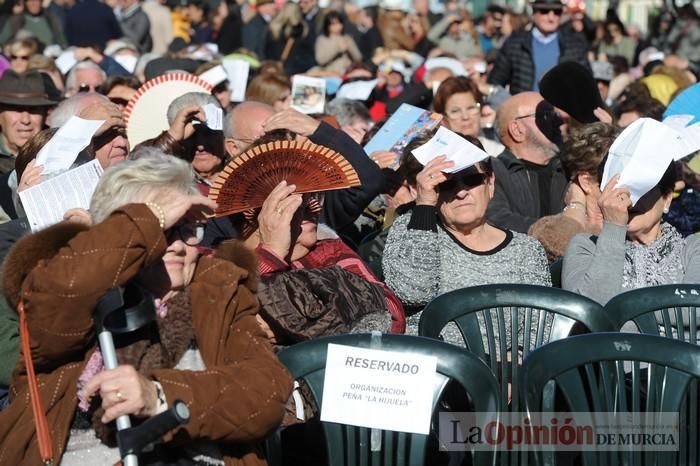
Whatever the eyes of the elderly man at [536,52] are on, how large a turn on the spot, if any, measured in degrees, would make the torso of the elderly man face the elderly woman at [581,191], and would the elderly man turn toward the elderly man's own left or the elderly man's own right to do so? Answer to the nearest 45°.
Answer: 0° — they already face them

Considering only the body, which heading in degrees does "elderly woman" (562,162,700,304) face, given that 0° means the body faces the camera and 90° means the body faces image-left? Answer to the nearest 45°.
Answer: approximately 45°

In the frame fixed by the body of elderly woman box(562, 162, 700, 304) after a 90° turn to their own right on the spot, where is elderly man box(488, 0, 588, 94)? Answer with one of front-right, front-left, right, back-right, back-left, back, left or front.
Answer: front-right

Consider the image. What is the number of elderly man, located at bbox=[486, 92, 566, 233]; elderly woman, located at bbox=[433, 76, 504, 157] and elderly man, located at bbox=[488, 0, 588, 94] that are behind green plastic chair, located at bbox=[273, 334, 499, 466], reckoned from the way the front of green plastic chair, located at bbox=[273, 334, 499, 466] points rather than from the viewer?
3

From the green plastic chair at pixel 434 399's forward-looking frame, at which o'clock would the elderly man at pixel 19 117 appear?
The elderly man is roughly at 5 o'clock from the green plastic chair.

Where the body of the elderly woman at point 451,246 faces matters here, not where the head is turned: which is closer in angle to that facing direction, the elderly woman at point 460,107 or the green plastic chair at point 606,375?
the green plastic chair

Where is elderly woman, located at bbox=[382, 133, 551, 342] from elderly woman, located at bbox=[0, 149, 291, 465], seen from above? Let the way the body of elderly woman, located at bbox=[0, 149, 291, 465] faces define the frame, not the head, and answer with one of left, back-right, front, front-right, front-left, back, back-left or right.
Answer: left

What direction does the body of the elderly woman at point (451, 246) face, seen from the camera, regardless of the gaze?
toward the camera

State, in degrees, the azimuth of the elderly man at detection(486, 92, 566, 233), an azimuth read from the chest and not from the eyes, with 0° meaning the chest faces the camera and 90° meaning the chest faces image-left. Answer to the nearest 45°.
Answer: approximately 315°

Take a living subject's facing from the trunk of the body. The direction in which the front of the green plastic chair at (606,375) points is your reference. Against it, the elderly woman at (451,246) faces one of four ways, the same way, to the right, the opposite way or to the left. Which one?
the same way

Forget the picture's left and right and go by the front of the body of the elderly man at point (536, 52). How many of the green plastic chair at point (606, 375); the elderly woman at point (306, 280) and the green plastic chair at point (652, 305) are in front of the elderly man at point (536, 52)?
3

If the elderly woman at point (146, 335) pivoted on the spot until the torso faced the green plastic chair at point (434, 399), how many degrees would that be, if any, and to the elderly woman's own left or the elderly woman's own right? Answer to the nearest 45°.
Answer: approximately 45° to the elderly woman's own left

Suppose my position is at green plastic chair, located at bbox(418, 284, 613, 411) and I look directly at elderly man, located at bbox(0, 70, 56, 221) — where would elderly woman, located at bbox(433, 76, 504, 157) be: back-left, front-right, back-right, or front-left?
front-right

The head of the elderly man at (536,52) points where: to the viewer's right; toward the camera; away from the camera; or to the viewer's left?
toward the camera

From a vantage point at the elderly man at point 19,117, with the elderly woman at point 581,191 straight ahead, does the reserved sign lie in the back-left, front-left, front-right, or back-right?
front-right

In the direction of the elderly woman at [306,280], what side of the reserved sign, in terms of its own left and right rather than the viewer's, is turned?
back

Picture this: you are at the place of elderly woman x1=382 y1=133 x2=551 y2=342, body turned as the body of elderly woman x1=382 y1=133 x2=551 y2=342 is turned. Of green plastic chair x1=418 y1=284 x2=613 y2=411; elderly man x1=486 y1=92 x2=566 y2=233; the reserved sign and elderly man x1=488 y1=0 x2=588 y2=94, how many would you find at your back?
2

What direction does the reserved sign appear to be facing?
toward the camera

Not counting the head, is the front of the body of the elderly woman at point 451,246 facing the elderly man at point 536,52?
no

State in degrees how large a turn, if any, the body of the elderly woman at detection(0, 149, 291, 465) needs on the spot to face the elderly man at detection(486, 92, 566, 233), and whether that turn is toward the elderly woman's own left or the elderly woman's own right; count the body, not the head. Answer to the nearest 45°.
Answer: approximately 90° to the elderly woman's own left

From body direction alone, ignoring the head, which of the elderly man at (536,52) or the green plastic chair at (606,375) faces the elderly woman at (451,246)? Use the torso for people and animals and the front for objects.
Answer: the elderly man
